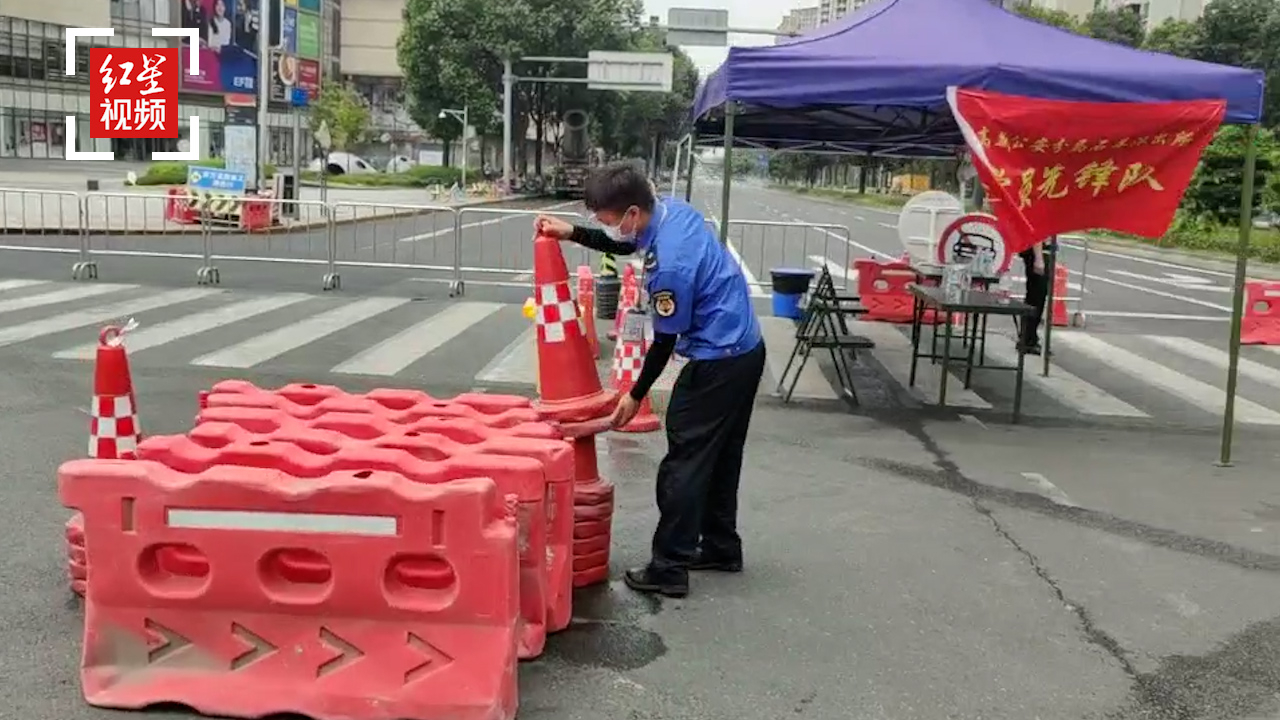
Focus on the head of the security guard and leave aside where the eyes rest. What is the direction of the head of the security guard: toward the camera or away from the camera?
toward the camera

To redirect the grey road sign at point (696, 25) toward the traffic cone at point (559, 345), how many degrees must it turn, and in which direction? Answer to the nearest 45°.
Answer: approximately 180°

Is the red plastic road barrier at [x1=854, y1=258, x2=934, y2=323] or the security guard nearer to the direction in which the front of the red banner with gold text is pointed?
the security guard

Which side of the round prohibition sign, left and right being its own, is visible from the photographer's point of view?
front

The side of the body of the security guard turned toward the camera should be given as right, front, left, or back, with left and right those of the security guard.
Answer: left

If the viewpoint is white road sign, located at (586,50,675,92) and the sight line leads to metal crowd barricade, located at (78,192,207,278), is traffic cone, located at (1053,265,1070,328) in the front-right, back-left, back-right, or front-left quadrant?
front-left

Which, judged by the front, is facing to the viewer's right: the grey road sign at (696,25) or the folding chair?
the folding chair

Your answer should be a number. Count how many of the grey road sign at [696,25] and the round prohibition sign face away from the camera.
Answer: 1

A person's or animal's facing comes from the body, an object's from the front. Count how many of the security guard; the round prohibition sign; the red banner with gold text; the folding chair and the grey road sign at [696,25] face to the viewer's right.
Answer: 1

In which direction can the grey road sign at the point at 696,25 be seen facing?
away from the camera

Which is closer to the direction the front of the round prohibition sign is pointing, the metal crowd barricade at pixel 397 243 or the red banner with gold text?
the red banner with gold text

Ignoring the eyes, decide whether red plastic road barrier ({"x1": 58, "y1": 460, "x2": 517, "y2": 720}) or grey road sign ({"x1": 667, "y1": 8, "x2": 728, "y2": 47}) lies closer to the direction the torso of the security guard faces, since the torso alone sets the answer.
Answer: the red plastic road barrier

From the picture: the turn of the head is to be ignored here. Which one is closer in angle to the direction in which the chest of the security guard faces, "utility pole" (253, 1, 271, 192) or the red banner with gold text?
the utility pole

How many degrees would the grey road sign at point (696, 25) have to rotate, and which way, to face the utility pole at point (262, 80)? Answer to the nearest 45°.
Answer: approximately 90° to its left

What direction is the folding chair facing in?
to the viewer's right

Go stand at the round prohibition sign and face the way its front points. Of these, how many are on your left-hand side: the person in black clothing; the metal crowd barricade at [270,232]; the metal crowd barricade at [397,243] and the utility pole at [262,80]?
1

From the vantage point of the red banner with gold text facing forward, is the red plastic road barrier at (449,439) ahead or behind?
ahead

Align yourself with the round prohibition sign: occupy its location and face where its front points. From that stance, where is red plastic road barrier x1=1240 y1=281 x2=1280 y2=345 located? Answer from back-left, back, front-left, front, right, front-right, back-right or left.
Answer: back-left
